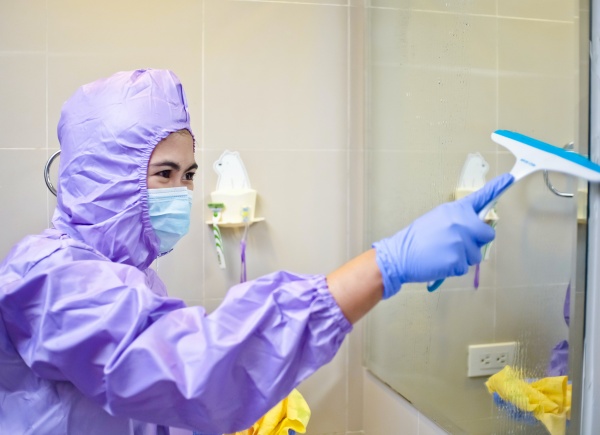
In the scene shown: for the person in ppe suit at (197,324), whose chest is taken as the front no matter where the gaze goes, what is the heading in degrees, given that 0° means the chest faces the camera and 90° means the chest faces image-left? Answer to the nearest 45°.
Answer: approximately 270°

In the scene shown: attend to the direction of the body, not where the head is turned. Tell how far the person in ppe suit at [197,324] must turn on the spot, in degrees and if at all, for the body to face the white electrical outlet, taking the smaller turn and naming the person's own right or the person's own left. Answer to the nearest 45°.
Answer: approximately 45° to the person's own left
